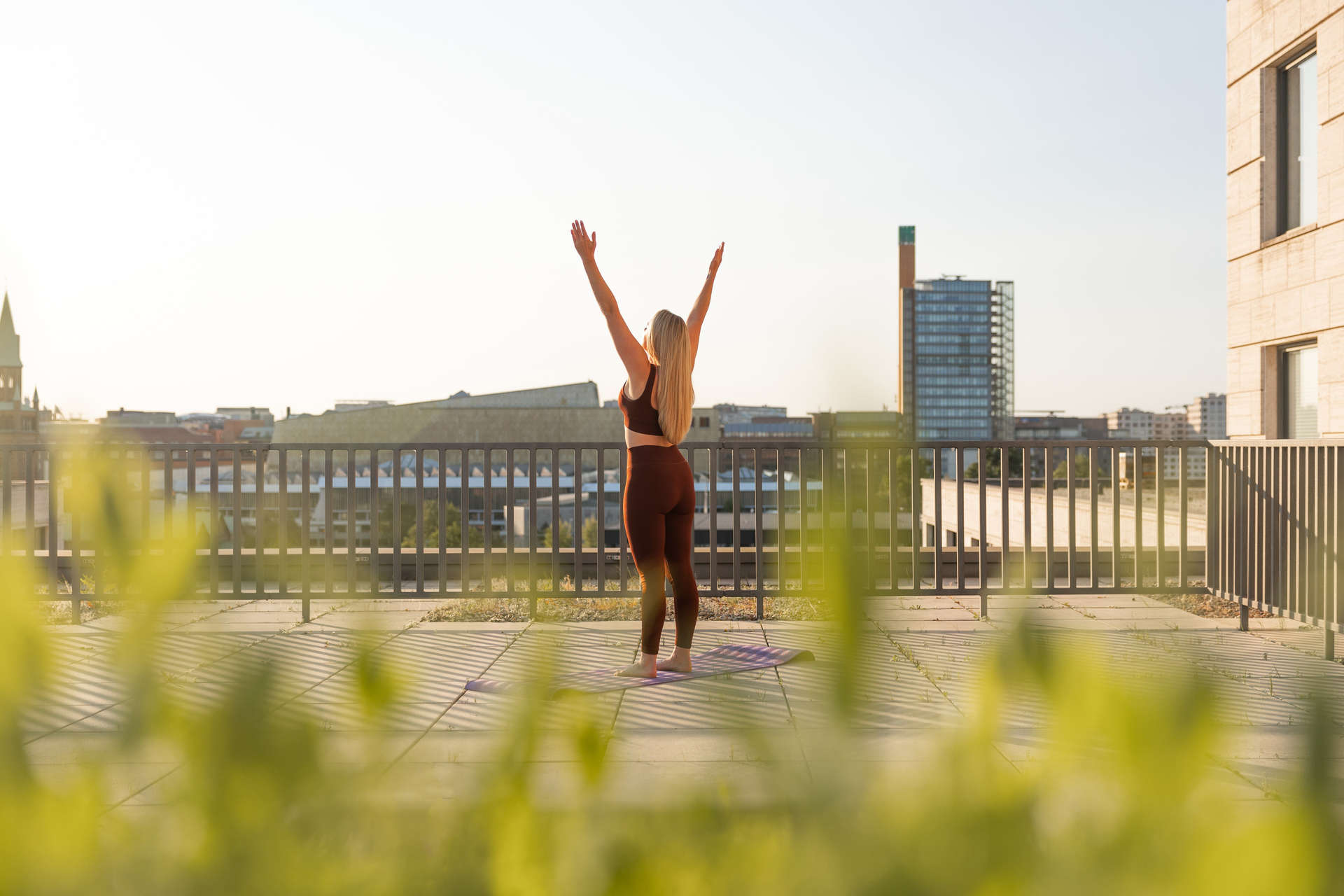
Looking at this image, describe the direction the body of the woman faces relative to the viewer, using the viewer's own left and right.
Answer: facing away from the viewer and to the left of the viewer

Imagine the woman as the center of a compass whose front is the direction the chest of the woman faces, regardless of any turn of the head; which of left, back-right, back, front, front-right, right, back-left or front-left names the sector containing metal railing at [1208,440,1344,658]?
back-right

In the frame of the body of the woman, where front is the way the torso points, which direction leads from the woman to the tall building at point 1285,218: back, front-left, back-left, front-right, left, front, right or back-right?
right

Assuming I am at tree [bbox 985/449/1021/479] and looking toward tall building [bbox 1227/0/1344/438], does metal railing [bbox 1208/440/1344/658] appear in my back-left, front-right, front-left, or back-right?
front-right

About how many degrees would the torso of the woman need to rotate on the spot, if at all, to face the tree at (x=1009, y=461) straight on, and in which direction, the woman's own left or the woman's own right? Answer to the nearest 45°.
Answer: approximately 90° to the woman's own right
